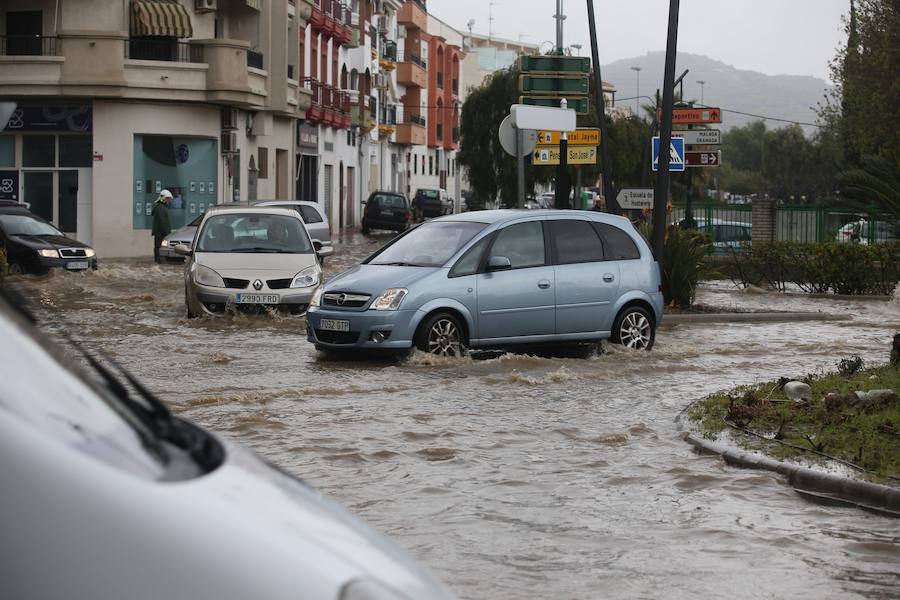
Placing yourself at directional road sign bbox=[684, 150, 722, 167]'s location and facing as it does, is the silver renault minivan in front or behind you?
in front

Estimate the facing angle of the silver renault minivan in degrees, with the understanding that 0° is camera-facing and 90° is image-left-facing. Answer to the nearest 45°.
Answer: approximately 0°

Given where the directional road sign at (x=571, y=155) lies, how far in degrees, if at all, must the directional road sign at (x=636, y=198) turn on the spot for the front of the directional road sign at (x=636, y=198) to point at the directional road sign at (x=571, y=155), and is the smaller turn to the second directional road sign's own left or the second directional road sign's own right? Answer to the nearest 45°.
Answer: approximately 45° to the second directional road sign's own right

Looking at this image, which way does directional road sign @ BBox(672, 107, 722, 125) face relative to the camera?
toward the camera

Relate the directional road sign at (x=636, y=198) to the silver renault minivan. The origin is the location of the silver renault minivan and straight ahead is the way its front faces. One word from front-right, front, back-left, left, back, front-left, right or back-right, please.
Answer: back-left

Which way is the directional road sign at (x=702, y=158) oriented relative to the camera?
toward the camera
